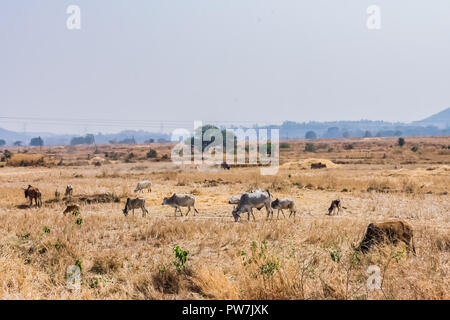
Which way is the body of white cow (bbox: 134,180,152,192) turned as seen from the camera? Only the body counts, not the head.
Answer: to the viewer's left

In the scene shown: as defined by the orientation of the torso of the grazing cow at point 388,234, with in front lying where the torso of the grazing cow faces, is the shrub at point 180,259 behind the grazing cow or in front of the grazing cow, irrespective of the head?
in front

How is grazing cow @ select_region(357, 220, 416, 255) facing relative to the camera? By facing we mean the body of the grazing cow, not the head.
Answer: to the viewer's left

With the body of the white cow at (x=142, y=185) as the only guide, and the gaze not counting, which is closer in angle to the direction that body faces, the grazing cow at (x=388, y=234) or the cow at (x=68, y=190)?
the cow

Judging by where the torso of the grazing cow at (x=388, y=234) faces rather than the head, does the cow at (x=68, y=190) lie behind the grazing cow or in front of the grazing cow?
in front

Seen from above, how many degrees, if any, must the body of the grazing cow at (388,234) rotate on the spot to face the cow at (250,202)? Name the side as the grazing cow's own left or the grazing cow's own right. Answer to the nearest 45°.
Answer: approximately 45° to the grazing cow's own right

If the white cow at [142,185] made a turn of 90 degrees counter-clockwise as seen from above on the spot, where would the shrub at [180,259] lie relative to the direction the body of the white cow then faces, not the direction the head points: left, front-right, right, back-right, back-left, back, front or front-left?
front

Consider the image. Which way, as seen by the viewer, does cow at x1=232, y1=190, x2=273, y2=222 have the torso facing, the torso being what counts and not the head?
to the viewer's left
